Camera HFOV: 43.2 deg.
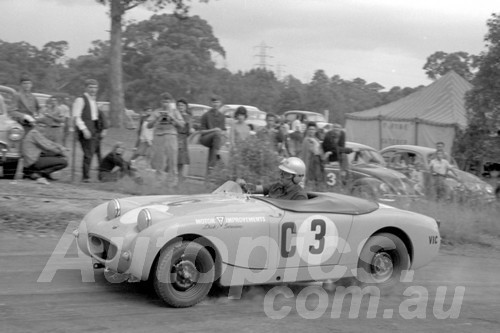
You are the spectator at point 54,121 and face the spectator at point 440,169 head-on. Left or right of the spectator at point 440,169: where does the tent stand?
left

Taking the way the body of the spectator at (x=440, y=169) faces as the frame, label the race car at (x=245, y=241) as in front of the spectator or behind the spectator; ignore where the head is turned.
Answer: in front

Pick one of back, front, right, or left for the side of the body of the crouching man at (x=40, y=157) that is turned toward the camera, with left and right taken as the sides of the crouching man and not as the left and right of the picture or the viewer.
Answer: right

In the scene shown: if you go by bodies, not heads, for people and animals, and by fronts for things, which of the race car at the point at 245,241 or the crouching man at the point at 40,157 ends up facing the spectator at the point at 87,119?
the crouching man

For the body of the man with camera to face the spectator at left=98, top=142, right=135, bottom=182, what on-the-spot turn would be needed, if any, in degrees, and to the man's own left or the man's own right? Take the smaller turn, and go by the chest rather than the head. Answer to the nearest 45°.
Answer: approximately 90° to the man's own right

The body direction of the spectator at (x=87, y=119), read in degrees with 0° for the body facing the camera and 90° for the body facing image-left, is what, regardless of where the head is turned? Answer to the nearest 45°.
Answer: approximately 315°

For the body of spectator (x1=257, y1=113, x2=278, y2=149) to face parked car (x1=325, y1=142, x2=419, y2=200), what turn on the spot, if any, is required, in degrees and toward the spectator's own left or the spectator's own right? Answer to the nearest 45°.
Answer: approximately 90° to the spectator's own left

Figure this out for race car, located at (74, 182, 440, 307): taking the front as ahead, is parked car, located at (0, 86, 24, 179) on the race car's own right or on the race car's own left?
on the race car's own right

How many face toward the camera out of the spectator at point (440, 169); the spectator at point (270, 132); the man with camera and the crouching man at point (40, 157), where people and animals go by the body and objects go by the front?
3

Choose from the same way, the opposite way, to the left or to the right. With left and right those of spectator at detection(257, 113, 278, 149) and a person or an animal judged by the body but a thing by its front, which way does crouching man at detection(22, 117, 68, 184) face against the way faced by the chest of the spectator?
to the left
